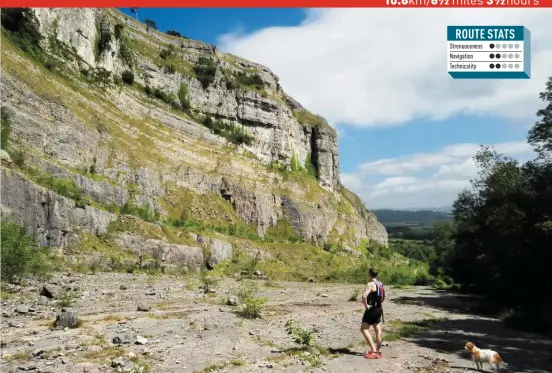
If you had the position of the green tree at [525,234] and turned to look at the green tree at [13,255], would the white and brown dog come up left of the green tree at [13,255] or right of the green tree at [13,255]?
left

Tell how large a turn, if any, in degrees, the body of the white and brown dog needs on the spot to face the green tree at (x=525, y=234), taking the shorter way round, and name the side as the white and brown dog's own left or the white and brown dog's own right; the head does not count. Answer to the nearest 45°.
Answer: approximately 90° to the white and brown dog's own right

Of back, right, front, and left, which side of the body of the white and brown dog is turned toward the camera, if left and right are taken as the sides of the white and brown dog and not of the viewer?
left

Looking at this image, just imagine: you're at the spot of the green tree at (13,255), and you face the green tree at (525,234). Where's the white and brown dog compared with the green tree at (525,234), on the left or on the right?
right

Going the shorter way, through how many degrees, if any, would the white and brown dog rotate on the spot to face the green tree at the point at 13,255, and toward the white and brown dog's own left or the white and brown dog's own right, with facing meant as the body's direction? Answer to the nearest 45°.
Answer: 0° — it already faces it
